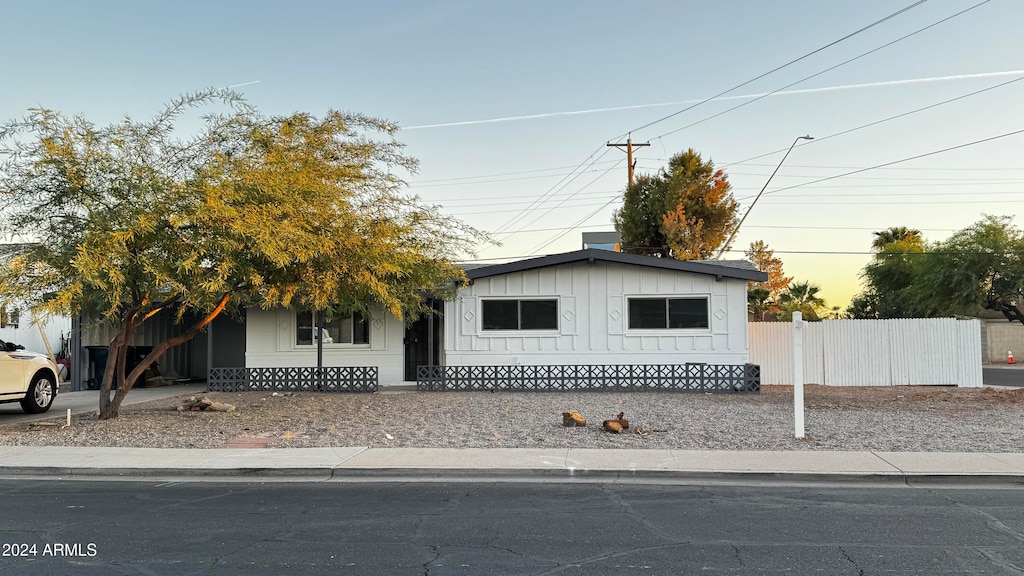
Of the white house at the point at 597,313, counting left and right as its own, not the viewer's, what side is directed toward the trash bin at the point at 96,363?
right

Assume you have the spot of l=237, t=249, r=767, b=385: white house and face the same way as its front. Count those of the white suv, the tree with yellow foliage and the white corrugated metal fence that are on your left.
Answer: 1

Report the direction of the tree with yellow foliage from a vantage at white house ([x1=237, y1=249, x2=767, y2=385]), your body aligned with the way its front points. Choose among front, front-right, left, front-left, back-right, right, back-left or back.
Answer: front-right

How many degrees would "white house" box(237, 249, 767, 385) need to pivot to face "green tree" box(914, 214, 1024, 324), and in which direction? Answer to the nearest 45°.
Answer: approximately 135° to its left

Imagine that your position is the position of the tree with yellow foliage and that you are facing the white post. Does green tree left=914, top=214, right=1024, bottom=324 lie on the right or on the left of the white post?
left

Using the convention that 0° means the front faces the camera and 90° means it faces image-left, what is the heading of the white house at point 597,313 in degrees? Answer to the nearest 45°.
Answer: approximately 0°

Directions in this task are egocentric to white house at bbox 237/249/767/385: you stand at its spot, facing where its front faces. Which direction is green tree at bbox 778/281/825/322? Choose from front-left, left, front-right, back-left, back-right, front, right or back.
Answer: back-left

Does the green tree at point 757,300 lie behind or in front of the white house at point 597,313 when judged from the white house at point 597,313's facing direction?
behind

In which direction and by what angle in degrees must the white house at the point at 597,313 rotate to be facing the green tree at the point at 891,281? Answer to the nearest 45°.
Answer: approximately 135° to its left
